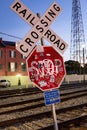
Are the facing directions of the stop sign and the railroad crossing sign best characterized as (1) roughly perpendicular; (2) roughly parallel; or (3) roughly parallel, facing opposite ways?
roughly parallel

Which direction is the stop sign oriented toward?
toward the camera

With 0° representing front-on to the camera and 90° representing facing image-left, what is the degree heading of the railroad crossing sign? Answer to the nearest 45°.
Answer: approximately 0°

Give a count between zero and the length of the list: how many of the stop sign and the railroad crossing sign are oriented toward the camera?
2
